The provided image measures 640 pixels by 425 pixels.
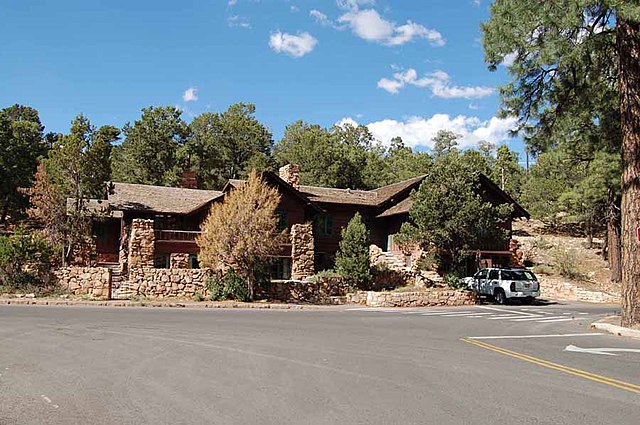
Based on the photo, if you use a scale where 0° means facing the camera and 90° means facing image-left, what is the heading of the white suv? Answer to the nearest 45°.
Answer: approximately 135°

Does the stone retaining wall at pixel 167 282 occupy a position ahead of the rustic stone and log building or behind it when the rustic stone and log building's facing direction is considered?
ahead

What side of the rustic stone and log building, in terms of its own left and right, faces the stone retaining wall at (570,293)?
left

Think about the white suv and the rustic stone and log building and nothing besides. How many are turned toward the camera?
1

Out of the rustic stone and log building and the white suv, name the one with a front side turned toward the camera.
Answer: the rustic stone and log building

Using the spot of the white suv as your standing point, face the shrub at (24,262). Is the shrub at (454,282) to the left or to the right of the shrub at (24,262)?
right

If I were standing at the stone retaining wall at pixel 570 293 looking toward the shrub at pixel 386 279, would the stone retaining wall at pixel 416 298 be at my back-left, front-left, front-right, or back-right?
front-left

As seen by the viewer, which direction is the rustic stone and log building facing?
toward the camera

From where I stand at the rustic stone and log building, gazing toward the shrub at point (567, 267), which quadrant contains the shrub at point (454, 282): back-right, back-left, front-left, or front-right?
front-right

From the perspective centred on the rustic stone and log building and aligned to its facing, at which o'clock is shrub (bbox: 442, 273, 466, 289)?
The shrub is roughly at 10 o'clock from the rustic stone and log building.

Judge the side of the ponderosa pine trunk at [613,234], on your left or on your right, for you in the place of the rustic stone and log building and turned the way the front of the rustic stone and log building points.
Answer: on your left

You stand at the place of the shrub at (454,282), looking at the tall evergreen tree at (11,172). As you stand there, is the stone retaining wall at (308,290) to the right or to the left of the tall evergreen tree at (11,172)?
left

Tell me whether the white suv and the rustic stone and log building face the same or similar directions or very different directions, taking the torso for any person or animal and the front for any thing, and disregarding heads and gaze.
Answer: very different directions

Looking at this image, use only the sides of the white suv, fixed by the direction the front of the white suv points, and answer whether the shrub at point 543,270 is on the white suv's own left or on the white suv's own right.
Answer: on the white suv's own right
